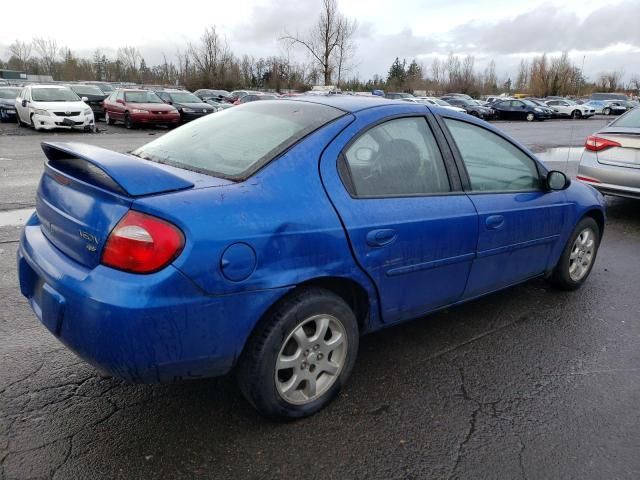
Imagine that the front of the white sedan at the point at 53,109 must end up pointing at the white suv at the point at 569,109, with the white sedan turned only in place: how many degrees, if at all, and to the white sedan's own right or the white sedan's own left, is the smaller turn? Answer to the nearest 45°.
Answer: approximately 45° to the white sedan's own left

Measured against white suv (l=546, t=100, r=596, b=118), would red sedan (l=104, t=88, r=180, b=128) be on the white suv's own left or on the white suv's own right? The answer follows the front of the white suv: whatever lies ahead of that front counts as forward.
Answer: on the white suv's own right

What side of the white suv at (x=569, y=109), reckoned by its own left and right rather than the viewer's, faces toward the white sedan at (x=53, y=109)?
right

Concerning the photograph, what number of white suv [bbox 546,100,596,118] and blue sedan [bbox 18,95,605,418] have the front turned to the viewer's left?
0

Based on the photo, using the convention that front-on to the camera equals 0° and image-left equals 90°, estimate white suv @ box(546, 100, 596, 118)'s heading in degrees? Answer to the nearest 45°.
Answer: approximately 315°

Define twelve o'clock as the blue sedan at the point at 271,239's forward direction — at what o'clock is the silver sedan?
The silver sedan is roughly at 12 o'clock from the blue sedan.

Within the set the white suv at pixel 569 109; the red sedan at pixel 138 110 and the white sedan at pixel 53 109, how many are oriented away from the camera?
0

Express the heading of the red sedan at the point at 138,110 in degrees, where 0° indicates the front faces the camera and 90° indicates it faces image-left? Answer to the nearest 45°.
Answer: approximately 315°

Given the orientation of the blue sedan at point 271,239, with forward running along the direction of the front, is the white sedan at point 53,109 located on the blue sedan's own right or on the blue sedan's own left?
on the blue sedan's own left

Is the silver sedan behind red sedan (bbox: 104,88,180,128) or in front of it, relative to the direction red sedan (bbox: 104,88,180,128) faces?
in front

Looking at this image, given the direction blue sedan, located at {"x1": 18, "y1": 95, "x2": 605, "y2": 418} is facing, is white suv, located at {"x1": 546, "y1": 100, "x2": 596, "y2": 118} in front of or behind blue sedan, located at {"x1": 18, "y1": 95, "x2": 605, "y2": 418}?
in front

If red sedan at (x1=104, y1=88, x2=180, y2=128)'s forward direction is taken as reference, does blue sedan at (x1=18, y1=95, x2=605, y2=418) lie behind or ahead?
ahead

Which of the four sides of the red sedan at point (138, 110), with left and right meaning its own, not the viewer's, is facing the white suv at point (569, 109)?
left
